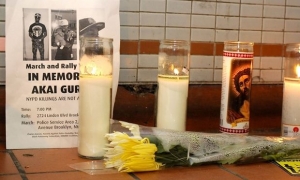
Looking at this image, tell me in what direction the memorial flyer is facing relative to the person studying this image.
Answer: facing the viewer

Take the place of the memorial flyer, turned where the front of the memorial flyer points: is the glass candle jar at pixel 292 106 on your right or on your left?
on your left

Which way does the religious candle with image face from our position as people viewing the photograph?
facing the viewer and to the right of the viewer

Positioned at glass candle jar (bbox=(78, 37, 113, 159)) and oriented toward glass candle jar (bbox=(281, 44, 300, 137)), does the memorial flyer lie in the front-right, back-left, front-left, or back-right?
back-left

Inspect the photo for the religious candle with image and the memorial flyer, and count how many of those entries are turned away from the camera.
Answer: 0
